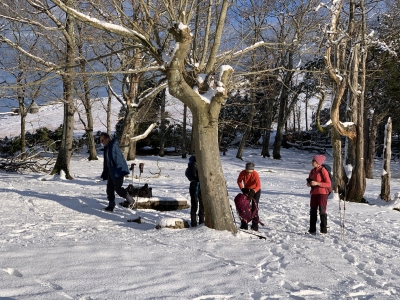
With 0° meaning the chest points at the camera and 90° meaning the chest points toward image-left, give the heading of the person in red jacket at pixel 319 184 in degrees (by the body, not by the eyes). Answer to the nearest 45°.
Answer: approximately 45°

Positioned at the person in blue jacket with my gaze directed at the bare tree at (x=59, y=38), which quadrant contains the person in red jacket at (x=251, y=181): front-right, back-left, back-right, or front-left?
back-right

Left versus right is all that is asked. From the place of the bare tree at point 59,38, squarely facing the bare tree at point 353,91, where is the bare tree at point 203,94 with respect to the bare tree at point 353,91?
right

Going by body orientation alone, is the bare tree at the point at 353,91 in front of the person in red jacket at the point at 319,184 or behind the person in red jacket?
behind

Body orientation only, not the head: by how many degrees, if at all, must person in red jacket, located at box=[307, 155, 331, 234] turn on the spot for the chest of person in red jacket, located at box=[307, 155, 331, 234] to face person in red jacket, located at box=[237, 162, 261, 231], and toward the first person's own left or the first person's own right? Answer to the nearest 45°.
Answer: approximately 45° to the first person's own right

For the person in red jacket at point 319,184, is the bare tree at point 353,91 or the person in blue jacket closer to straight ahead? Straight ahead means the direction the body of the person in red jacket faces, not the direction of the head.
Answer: the person in blue jacket

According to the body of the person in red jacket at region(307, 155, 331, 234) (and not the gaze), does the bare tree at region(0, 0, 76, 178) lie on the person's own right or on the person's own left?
on the person's own right
